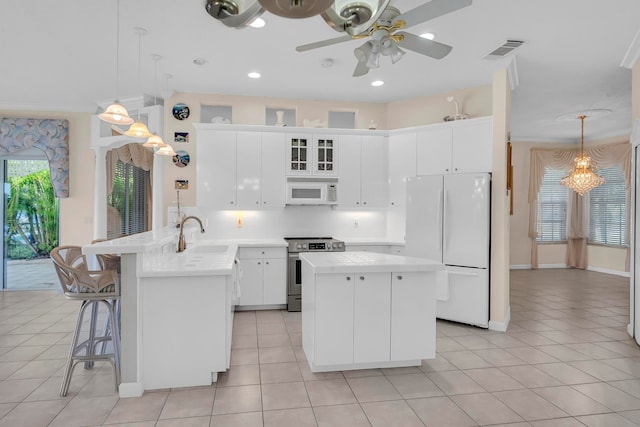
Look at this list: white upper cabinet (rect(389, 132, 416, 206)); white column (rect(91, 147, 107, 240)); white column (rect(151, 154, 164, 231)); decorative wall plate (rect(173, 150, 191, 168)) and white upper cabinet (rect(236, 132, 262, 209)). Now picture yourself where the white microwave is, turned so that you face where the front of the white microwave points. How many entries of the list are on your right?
4

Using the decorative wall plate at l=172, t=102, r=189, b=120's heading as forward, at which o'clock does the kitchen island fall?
The kitchen island is roughly at 11 o'clock from the decorative wall plate.

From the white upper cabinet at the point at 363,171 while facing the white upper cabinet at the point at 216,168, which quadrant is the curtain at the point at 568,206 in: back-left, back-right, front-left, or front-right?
back-right

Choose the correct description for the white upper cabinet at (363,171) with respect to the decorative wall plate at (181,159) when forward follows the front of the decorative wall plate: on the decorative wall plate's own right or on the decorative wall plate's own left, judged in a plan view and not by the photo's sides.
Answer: on the decorative wall plate's own left

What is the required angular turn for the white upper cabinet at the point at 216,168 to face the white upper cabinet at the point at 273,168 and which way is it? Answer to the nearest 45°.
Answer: approximately 90° to its left

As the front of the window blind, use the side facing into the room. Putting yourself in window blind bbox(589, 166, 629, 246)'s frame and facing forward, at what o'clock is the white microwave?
The white microwave is roughly at 1 o'clock from the window blind.

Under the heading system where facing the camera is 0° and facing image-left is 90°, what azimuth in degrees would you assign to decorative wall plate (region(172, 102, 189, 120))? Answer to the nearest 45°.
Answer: approximately 0°
